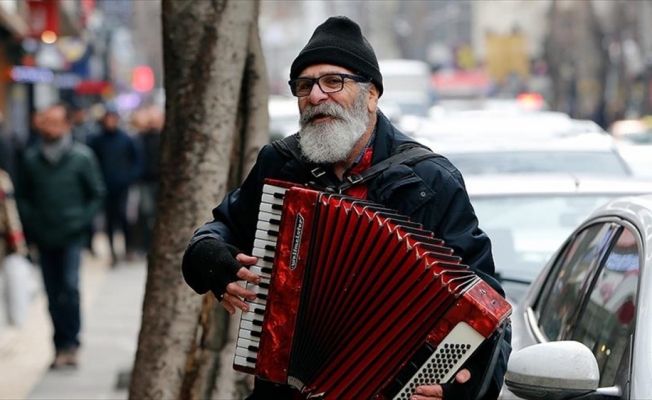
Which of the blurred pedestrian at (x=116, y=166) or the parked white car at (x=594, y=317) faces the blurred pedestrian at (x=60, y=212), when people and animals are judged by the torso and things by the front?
the blurred pedestrian at (x=116, y=166)

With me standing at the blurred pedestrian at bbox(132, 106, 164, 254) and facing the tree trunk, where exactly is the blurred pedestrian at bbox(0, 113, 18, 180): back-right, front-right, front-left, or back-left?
front-right

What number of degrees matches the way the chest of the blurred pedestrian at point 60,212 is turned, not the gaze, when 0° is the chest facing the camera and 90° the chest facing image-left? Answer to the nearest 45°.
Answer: approximately 0°

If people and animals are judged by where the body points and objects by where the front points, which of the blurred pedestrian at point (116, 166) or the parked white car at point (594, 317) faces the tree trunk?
the blurred pedestrian

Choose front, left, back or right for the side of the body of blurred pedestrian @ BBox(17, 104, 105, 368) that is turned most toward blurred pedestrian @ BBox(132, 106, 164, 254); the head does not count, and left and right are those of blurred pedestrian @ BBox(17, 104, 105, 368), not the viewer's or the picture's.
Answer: back

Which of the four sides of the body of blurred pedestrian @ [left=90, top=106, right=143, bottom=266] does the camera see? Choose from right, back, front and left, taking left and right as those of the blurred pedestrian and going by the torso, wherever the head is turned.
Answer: front

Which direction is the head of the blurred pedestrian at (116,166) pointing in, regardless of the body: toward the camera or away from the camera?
toward the camera

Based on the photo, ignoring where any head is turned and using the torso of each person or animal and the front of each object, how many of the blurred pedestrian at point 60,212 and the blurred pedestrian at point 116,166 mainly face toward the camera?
2

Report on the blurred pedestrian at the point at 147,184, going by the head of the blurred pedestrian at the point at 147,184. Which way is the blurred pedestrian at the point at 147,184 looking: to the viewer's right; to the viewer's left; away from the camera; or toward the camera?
toward the camera

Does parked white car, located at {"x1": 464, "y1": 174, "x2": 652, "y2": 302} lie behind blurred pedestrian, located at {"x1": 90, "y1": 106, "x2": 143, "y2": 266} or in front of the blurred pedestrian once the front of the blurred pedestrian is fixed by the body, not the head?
in front

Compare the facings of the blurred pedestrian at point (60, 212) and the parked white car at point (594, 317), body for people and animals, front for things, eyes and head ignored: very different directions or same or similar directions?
same or similar directions
